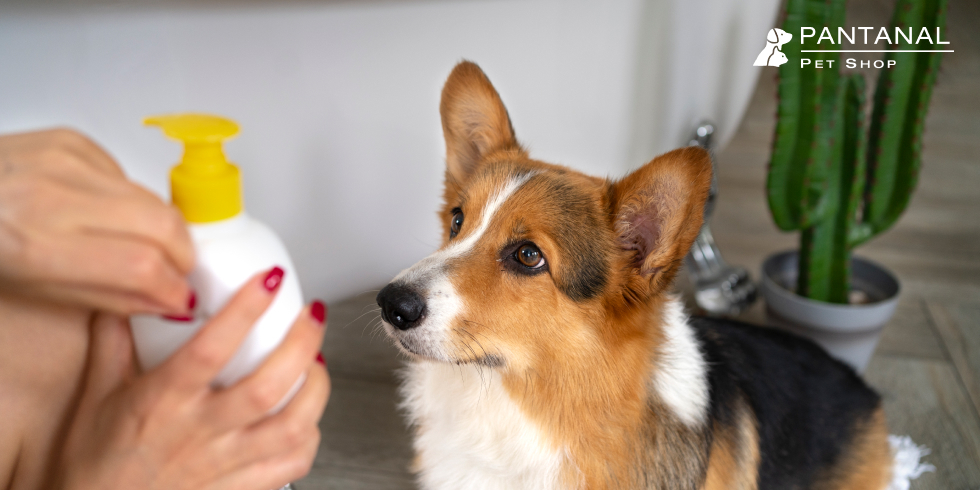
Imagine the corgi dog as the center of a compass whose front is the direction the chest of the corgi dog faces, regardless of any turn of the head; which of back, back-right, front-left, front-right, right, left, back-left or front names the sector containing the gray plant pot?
back

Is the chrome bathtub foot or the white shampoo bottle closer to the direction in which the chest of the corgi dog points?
the white shampoo bottle

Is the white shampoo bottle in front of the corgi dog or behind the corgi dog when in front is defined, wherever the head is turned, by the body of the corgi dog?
in front

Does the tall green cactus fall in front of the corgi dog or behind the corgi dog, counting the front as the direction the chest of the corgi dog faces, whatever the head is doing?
behind

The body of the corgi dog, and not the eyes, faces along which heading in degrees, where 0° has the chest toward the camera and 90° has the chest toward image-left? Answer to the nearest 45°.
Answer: approximately 45°

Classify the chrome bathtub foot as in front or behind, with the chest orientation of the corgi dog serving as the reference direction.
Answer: behind
